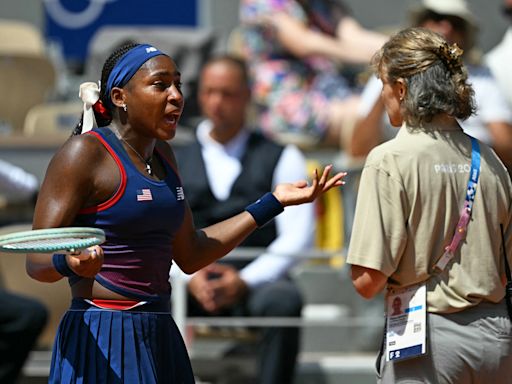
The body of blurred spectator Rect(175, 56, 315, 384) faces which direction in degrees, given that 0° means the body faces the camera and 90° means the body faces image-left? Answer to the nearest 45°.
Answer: approximately 45°

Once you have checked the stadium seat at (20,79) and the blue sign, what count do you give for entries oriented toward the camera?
2

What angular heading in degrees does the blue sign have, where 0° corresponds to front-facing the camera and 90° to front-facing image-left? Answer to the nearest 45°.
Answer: approximately 0°

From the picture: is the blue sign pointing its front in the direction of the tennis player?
yes

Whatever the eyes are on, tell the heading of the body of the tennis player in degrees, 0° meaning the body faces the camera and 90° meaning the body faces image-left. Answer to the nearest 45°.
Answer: approximately 315°

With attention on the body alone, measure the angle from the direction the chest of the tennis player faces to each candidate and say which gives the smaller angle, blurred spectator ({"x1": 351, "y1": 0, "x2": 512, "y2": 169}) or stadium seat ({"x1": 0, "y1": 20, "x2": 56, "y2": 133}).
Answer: the blurred spectator
